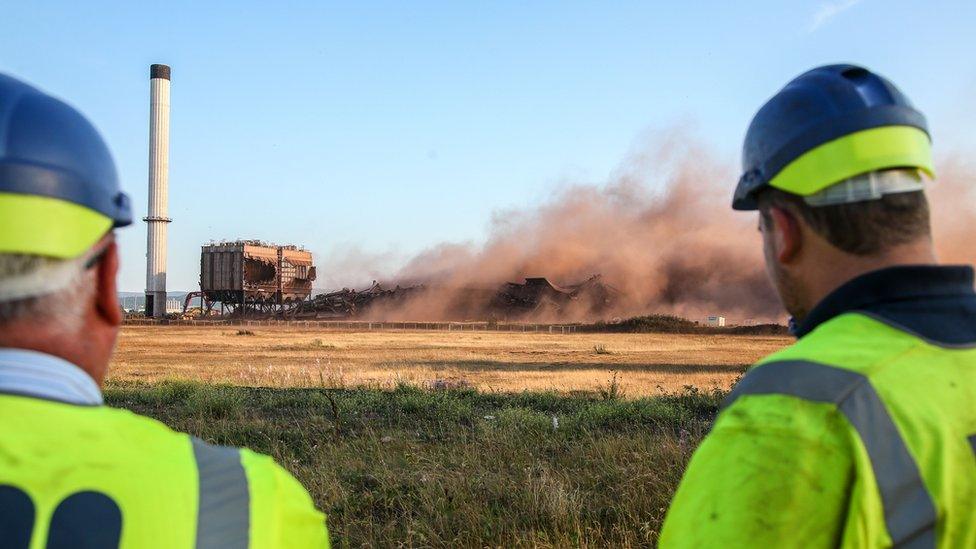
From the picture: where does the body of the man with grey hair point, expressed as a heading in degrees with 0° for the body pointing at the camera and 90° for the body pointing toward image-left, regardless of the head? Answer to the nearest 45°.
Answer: approximately 180°

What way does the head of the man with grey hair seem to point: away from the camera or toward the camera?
away from the camera
